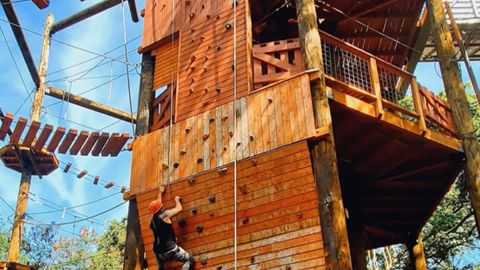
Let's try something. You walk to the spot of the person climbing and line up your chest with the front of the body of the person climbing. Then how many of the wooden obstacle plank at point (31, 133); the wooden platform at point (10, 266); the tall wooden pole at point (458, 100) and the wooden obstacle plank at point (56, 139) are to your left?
3

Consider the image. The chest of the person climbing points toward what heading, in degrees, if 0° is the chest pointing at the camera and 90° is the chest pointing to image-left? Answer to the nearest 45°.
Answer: approximately 225°

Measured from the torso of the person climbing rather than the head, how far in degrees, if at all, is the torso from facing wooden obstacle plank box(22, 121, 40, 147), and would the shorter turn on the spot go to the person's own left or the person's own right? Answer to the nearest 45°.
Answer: approximately 90° to the person's own left

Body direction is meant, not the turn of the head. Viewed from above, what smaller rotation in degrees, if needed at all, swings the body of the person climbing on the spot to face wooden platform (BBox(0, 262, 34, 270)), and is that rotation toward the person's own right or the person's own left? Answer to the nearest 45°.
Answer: approximately 90° to the person's own left

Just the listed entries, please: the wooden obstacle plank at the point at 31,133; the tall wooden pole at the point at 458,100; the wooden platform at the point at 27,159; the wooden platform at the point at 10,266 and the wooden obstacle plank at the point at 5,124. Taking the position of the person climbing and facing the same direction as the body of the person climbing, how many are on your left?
4

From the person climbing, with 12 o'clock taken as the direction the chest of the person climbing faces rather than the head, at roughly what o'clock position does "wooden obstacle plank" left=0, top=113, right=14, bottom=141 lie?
The wooden obstacle plank is roughly at 9 o'clock from the person climbing.

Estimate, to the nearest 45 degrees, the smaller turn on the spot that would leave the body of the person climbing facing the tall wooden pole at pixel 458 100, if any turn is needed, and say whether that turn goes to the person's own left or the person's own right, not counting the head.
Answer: approximately 45° to the person's own right

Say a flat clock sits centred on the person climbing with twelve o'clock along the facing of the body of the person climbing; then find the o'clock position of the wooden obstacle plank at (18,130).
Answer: The wooden obstacle plank is roughly at 9 o'clock from the person climbing.

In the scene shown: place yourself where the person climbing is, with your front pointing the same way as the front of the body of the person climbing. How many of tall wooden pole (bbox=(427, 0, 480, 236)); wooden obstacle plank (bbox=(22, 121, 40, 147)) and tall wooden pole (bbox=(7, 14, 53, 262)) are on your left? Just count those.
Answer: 2

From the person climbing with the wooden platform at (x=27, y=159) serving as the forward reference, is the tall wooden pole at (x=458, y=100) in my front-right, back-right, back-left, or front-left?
back-right

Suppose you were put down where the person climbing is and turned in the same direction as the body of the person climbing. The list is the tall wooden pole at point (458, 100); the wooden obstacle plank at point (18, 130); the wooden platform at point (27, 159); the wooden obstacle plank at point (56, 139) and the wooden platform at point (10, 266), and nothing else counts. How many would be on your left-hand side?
4
